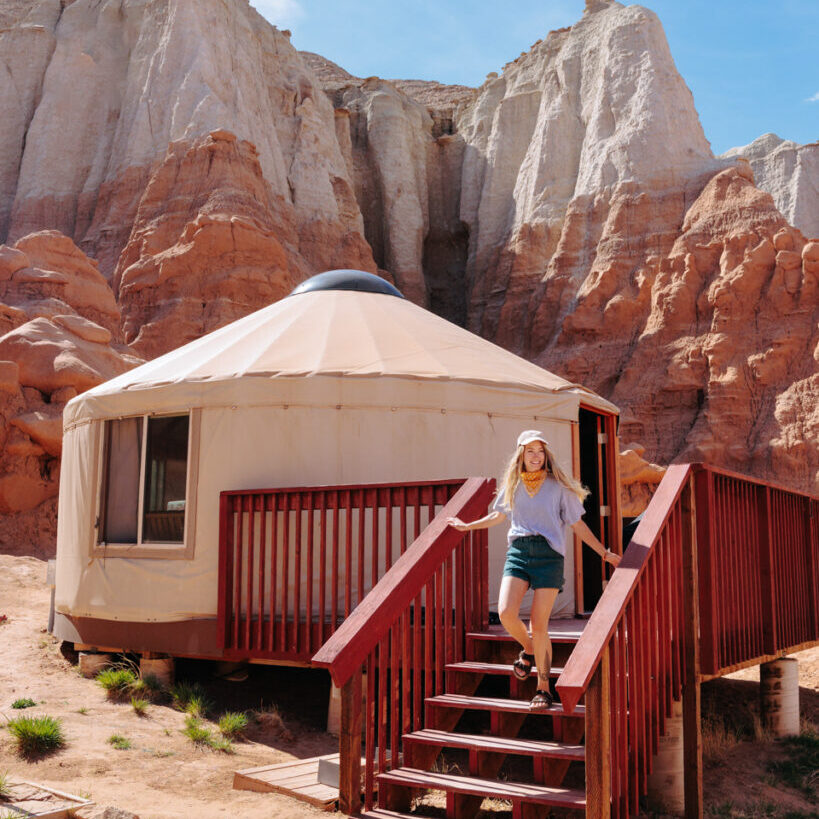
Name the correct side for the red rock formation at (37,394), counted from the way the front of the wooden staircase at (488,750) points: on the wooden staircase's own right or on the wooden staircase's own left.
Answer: on the wooden staircase's own right

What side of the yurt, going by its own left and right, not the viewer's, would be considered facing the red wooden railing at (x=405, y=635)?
right

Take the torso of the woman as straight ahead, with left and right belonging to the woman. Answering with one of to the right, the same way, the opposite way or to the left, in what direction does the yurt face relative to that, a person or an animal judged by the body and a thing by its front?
to the left

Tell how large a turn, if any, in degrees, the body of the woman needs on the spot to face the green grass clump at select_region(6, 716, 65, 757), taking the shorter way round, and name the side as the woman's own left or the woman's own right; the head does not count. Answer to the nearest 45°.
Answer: approximately 90° to the woman's own right

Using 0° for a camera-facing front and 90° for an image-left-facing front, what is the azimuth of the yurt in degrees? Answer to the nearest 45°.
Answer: approximately 270°

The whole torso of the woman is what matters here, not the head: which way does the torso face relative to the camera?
toward the camera

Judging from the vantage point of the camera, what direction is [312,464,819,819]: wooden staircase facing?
facing the viewer and to the left of the viewer

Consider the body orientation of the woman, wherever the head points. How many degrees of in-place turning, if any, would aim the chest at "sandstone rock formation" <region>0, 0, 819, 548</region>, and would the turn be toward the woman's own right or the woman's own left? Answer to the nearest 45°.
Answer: approximately 180°

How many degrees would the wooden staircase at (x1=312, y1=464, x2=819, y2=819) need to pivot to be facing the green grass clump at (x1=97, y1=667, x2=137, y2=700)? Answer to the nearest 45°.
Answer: approximately 90° to its right

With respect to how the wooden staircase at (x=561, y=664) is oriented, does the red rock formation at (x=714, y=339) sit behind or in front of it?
behind

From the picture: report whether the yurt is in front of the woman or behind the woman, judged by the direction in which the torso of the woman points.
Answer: behind

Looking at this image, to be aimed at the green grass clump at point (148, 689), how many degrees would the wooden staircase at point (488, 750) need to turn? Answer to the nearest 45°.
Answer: approximately 90° to its right
